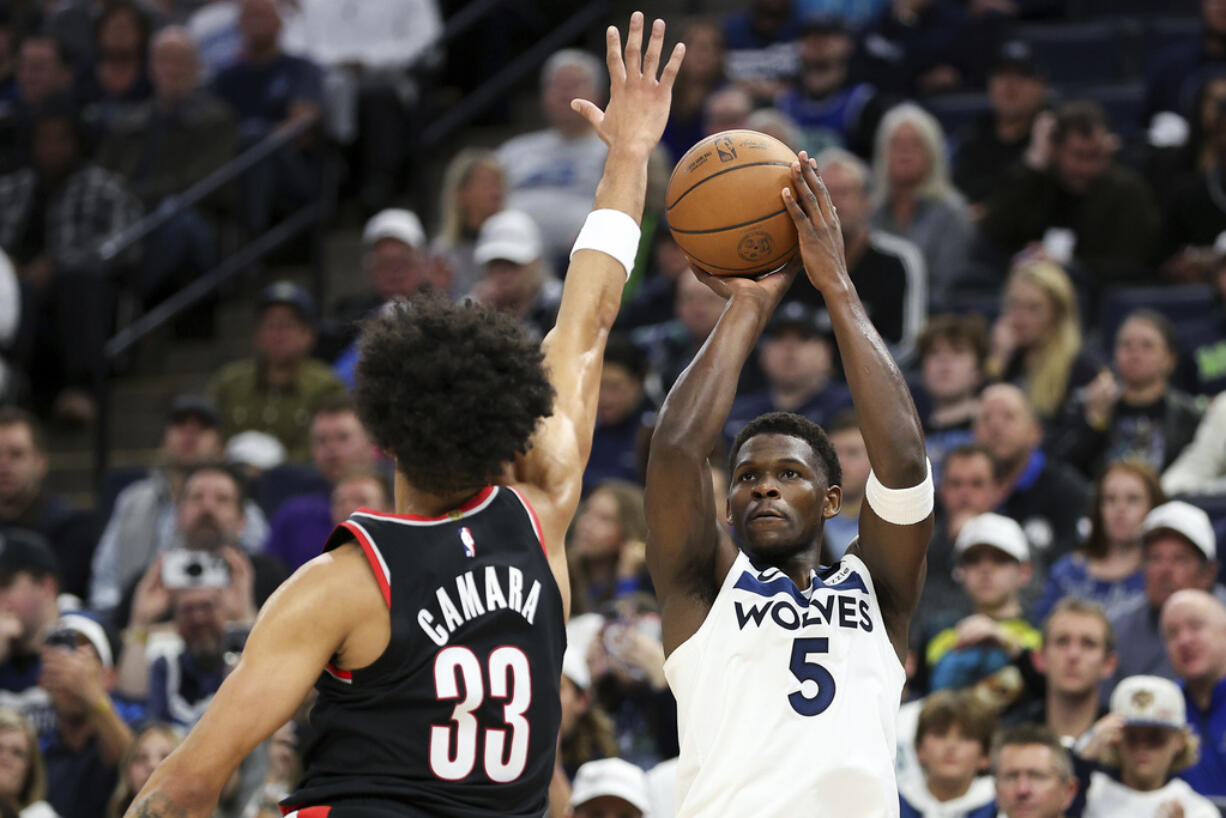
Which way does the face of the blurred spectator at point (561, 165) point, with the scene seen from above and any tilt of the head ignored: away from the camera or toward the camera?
toward the camera

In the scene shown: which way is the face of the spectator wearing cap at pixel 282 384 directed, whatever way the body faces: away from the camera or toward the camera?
toward the camera

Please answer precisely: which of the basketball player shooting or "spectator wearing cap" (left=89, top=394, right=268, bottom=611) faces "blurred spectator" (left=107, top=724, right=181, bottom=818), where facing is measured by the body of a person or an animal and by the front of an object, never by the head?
the spectator wearing cap

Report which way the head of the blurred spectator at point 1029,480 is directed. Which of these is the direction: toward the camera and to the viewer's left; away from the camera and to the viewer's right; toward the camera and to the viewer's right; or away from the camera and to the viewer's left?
toward the camera and to the viewer's left

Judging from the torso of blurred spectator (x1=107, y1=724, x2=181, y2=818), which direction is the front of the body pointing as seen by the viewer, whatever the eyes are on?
toward the camera

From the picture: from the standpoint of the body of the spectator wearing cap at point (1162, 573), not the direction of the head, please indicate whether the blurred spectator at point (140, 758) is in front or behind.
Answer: in front

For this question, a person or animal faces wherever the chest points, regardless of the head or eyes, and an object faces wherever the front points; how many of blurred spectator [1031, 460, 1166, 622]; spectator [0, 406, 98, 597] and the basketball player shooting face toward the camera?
3

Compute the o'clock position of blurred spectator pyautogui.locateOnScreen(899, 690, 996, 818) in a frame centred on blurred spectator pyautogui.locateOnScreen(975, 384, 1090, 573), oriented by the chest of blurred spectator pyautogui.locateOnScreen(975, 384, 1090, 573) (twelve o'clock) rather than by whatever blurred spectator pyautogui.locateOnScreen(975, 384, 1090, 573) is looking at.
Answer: blurred spectator pyautogui.locateOnScreen(899, 690, 996, 818) is roughly at 11 o'clock from blurred spectator pyautogui.locateOnScreen(975, 384, 1090, 573).

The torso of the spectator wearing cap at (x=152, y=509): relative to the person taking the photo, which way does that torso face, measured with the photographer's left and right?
facing the viewer

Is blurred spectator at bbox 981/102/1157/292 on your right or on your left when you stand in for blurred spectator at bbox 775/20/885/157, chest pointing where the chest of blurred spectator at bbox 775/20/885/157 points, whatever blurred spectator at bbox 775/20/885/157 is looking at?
on your left

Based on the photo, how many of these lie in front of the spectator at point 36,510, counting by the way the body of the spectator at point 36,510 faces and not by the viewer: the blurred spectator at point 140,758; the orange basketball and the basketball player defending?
3

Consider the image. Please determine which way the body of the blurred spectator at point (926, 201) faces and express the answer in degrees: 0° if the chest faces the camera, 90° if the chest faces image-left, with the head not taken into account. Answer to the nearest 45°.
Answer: approximately 45°

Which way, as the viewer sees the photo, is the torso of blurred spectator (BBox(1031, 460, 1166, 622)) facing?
toward the camera

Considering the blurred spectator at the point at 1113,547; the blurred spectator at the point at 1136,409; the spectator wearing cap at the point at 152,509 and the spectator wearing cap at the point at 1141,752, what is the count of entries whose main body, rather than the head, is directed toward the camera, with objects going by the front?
4
